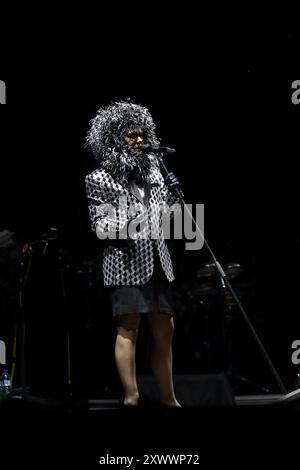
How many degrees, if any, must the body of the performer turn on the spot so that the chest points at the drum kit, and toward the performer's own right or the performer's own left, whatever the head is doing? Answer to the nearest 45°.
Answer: approximately 135° to the performer's own left

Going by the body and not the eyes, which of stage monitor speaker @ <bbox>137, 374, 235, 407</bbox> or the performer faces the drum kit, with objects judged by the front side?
the stage monitor speaker

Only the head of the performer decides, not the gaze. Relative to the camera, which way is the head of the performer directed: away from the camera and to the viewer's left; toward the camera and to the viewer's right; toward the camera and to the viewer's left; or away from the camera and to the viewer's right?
toward the camera and to the viewer's right

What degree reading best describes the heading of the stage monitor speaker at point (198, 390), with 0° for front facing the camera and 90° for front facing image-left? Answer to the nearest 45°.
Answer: approximately 180°

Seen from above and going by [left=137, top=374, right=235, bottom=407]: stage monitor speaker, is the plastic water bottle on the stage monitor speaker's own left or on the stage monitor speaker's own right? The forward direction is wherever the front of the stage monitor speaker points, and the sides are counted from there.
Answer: on the stage monitor speaker's own left

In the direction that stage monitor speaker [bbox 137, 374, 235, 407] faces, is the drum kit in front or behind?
in front

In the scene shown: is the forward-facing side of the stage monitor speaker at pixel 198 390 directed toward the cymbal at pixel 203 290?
yes

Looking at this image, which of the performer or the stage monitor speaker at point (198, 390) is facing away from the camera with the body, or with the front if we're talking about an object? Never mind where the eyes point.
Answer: the stage monitor speaker

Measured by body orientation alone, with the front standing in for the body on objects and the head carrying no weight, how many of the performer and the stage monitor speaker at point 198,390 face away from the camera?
1

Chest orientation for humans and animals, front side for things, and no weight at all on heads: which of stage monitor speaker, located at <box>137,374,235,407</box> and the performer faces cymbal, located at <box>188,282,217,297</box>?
the stage monitor speaker
